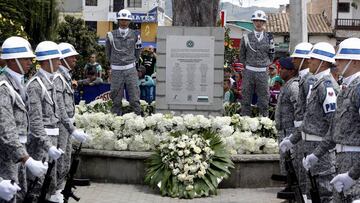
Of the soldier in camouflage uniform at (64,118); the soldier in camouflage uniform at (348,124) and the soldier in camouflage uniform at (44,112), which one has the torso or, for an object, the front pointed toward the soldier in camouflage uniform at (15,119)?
the soldier in camouflage uniform at (348,124)

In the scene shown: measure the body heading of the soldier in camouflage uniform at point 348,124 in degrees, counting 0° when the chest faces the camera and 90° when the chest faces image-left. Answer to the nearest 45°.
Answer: approximately 90°

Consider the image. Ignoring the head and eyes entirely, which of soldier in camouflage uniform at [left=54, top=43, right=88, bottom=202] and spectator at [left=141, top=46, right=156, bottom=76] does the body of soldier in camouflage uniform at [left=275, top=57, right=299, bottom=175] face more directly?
the soldier in camouflage uniform

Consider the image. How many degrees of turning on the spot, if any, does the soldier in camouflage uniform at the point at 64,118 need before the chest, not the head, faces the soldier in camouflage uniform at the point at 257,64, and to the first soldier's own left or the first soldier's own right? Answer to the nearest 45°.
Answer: approximately 45° to the first soldier's own left

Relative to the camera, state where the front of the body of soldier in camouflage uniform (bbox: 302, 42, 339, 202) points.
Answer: to the viewer's left

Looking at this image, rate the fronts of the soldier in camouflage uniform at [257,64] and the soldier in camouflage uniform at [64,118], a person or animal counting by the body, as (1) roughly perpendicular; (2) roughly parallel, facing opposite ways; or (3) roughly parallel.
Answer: roughly perpendicular

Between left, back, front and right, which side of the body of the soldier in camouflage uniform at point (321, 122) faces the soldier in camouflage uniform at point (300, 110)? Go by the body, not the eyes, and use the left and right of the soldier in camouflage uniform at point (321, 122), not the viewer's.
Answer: right

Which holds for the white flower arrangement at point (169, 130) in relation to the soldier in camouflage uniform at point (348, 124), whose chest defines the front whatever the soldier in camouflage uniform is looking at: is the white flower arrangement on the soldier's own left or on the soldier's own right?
on the soldier's own right

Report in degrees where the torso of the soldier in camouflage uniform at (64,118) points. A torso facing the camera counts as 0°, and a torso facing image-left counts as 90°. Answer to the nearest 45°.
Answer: approximately 270°

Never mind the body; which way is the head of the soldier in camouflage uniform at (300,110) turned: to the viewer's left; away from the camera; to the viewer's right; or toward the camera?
to the viewer's left

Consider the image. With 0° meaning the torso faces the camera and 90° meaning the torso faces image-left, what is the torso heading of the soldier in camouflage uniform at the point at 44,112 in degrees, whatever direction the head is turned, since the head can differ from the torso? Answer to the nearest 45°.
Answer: approximately 270°

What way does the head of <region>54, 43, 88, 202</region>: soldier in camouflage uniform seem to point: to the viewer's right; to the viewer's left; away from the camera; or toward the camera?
to the viewer's right
